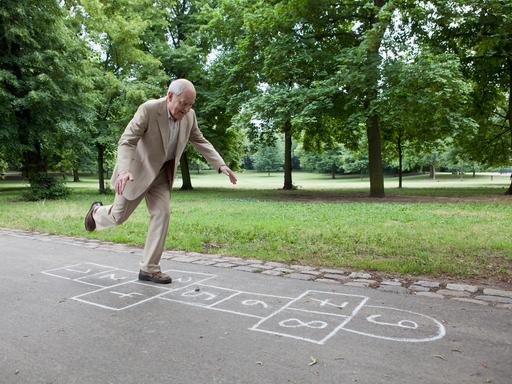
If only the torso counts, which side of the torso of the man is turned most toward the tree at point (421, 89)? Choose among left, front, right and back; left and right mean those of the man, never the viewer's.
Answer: left

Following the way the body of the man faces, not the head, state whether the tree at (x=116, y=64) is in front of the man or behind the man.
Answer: behind

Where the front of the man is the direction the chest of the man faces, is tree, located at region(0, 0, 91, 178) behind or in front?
behind

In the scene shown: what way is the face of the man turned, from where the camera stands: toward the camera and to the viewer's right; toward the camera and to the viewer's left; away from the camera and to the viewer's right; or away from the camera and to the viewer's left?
toward the camera and to the viewer's right

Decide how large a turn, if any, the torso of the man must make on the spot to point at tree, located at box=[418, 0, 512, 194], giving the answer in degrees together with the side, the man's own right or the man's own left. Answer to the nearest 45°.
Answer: approximately 90° to the man's own left

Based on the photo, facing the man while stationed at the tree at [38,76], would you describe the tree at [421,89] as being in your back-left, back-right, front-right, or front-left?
front-left

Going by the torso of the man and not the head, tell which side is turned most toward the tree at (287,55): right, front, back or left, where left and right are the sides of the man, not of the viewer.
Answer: left

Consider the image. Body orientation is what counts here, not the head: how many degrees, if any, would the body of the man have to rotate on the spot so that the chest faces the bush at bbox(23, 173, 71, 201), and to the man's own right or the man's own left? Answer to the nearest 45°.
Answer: approximately 135° to the man's own left
